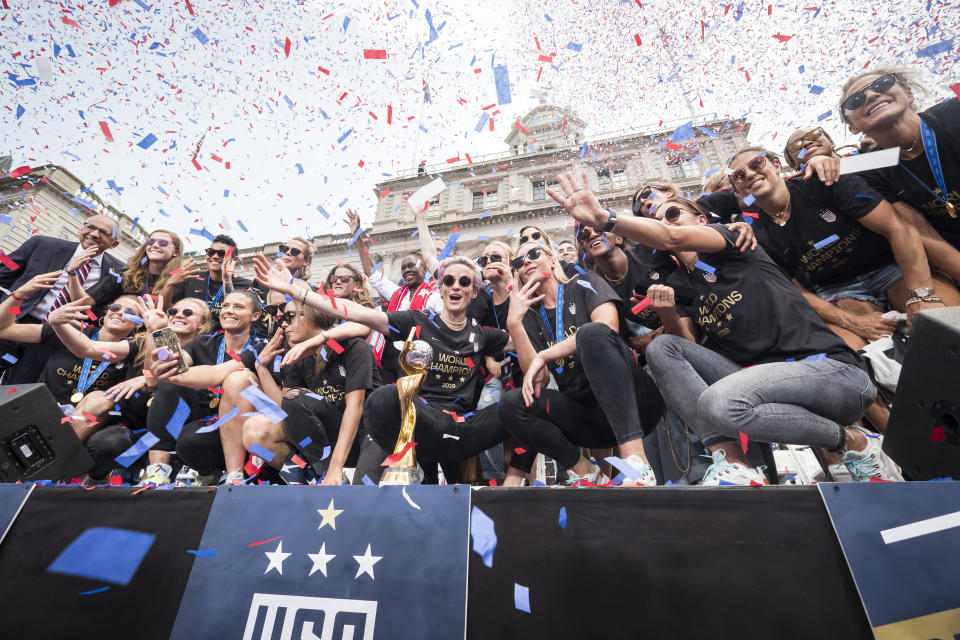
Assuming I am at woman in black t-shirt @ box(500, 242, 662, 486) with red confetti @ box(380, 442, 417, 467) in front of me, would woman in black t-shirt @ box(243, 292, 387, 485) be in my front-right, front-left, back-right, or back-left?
front-right

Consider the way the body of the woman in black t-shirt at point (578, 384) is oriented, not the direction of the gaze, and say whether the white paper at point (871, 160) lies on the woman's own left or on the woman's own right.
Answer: on the woman's own left

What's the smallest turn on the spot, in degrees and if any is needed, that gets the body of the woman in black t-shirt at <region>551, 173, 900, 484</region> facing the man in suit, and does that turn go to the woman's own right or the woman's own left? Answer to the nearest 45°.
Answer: approximately 45° to the woman's own right

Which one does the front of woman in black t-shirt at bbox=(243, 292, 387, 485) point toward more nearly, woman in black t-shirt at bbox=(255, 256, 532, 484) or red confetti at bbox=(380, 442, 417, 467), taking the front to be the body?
the red confetti

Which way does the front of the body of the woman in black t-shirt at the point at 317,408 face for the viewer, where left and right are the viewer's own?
facing the viewer and to the left of the viewer

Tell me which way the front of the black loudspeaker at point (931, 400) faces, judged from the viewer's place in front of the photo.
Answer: facing away from the viewer and to the left of the viewer

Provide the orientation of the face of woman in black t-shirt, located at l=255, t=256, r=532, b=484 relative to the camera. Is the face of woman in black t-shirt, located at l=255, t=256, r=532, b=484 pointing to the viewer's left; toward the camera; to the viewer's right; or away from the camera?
toward the camera

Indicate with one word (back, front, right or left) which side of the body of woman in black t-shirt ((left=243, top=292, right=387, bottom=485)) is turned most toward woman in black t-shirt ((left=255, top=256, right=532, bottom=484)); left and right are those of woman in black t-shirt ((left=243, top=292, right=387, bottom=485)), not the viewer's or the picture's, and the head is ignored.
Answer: left

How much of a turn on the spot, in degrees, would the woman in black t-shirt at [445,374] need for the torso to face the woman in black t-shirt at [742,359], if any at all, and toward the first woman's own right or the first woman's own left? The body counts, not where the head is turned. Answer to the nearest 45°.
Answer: approximately 45° to the first woman's own left

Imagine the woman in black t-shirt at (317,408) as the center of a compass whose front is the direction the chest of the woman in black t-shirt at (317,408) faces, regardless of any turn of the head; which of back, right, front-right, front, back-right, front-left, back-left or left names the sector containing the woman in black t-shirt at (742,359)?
left

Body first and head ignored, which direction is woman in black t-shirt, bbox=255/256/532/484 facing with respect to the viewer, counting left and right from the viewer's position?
facing the viewer

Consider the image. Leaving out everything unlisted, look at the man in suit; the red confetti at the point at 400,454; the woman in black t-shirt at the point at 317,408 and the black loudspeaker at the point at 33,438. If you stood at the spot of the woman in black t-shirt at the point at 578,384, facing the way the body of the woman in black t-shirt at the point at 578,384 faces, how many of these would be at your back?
0

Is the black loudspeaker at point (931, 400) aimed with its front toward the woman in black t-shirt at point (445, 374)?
no

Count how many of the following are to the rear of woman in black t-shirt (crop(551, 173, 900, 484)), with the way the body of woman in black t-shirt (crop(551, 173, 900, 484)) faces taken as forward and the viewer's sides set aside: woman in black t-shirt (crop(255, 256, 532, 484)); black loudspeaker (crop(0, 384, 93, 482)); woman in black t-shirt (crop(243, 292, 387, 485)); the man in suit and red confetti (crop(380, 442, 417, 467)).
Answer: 0

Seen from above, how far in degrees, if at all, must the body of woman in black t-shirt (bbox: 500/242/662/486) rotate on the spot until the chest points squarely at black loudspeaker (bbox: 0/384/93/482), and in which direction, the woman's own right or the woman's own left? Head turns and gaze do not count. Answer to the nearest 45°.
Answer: approximately 45° to the woman's own right
